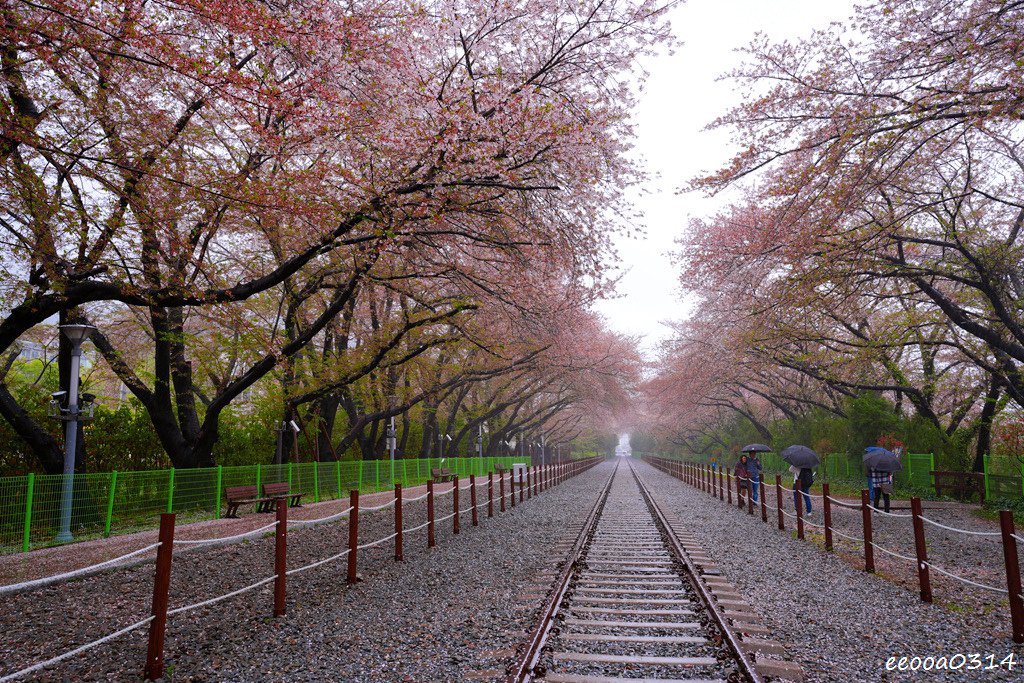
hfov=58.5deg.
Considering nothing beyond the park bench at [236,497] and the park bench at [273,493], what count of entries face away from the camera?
0

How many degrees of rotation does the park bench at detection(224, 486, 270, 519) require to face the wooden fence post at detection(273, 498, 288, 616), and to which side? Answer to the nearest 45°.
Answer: approximately 45° to its right

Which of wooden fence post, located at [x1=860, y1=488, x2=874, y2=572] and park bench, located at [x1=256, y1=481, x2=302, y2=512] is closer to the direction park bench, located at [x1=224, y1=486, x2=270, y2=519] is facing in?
the wooden fence post

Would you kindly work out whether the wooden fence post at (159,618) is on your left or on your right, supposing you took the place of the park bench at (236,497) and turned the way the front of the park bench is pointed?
on your right

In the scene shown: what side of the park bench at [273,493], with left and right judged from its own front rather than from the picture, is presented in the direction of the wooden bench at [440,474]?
left

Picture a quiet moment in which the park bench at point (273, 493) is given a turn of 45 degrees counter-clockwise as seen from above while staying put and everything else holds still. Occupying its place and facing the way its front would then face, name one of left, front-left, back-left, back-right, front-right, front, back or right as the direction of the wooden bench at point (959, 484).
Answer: front

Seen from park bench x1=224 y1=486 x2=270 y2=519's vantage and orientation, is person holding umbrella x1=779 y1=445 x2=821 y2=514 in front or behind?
in front

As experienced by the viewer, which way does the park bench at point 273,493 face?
facing the viewer and to the right of the viewer

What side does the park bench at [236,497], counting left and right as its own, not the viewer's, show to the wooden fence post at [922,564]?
front

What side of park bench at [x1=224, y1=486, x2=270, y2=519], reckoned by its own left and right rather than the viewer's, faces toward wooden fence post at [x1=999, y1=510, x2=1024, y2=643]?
front

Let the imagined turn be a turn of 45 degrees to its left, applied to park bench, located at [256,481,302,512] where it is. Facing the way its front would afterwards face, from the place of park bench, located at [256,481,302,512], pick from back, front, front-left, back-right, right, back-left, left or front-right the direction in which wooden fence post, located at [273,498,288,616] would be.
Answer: right

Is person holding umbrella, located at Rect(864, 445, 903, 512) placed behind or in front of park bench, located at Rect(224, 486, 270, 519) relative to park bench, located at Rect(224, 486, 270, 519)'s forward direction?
in front
